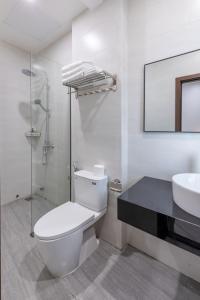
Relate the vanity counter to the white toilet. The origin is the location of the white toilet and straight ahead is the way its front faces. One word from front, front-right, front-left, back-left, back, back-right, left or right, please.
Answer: left

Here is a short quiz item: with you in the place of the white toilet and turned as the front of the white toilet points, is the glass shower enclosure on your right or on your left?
on your right

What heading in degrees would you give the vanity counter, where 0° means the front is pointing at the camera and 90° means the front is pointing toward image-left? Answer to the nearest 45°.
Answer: approximately 45°

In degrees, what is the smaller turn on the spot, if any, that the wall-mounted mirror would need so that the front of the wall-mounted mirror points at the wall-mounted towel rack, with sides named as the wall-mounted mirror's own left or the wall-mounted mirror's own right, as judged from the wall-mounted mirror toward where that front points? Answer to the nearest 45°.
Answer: approximately 45° to the wall-mounted mirror's own right

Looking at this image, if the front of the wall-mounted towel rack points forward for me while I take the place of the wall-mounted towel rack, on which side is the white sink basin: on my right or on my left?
on my left

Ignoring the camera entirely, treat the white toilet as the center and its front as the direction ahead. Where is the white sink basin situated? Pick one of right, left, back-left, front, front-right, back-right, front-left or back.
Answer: left

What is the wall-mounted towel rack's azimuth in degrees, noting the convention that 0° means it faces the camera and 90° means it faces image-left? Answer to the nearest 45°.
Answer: approximately 45°

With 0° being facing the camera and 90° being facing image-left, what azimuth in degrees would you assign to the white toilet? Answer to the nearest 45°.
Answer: approximately 45°

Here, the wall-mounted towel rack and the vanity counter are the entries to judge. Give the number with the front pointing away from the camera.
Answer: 0

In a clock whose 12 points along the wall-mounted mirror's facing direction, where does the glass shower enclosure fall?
The glass shower enclosure is roughly at 2 o'clock from the wall-mounted mirror.
